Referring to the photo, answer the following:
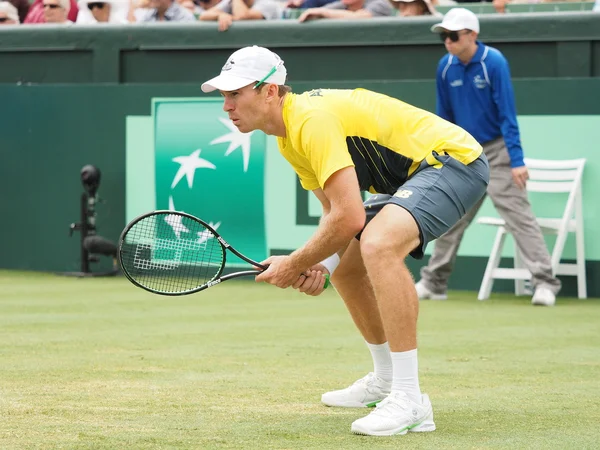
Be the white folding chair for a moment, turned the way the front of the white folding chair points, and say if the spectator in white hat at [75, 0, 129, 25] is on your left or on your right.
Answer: on your right

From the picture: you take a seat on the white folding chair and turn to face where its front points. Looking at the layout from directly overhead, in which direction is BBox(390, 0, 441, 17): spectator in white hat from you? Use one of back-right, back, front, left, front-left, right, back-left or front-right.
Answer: right

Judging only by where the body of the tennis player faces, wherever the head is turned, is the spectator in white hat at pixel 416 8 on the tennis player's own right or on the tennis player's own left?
on the tennis player's own right

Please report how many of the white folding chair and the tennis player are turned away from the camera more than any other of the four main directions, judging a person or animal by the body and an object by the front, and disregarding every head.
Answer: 0

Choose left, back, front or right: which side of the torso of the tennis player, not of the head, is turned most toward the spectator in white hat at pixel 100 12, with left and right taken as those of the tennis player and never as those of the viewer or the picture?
right

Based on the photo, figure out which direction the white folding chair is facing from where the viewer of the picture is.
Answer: facing the viewer and to the left of the viewer

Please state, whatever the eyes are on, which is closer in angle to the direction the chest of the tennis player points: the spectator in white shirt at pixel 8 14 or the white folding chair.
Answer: the spectator in white shirt

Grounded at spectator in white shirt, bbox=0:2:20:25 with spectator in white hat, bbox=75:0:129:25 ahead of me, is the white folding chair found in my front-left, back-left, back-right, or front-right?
front-right

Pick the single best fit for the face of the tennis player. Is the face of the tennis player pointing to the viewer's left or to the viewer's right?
to the viewer's left

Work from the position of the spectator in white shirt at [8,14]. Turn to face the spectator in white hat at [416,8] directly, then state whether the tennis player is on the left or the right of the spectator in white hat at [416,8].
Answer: right

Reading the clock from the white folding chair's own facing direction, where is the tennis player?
The tennis player is roughly at 11 o'clock from the white folding chair.

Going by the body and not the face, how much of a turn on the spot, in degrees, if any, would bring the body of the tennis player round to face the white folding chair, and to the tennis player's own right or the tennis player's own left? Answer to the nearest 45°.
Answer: approximately 90° to the tennis player's own right

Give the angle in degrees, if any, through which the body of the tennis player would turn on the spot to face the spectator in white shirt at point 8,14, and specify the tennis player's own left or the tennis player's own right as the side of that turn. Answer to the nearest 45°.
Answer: approximately 45° to the tennis player's own right

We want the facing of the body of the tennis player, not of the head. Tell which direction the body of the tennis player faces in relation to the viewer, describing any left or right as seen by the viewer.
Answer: facing to the left of the viewer
